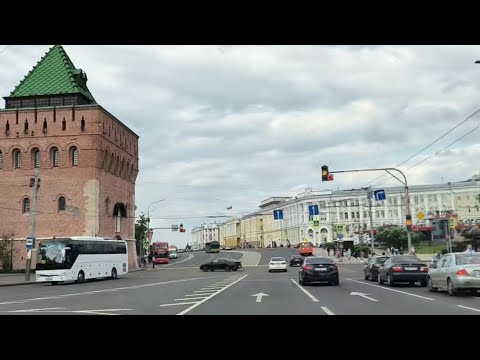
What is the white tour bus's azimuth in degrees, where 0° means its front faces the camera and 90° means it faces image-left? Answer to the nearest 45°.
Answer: approximately 45°

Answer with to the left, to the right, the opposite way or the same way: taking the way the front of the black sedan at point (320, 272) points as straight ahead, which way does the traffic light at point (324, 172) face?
the opposite way

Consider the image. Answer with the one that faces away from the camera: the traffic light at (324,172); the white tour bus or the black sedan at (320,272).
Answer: the black sedan

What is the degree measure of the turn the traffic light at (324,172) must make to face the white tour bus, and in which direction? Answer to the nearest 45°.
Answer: approximately 90° to its right

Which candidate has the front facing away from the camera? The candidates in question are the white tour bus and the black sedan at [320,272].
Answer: the black sedan

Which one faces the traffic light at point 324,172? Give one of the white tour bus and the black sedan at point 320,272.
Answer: the black sedan

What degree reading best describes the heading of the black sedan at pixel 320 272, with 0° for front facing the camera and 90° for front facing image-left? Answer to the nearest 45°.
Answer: approximately 180°

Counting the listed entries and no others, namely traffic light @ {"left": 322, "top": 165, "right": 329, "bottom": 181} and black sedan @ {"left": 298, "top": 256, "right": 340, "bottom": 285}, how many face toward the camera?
1

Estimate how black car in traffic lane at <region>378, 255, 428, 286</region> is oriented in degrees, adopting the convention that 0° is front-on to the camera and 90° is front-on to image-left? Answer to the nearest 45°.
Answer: approximately 135°

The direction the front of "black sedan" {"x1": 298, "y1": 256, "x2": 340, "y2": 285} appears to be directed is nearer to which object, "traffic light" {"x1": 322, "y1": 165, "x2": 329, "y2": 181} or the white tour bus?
the traffic light

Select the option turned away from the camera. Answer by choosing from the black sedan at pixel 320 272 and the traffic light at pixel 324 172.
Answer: the black sedan
